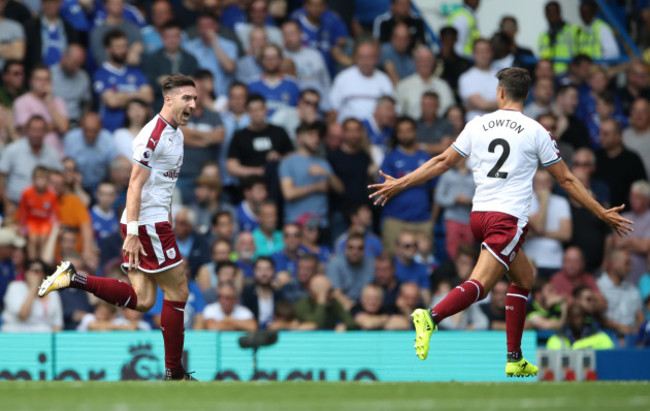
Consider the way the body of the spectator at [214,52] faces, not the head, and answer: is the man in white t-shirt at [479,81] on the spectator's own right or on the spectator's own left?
on the spectator's own left

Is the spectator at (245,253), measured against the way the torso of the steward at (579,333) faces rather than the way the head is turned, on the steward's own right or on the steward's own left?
on the steward's own right

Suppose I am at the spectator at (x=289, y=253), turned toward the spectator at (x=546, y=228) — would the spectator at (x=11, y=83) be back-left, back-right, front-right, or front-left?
back-left

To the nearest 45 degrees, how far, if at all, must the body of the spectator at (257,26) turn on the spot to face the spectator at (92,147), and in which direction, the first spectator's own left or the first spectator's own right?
approximately 45° to the first spectator's own right

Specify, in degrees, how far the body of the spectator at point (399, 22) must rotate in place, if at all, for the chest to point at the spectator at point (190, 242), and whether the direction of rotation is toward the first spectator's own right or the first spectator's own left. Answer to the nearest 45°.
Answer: approximately 45° to the first spectator's own right

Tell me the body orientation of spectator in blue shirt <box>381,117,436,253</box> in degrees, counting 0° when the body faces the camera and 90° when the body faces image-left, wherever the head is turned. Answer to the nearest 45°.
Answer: approximately 0°

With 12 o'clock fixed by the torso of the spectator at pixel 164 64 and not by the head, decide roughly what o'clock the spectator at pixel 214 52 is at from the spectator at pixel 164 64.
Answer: the spectator at pixel 214 52 is roughly at 8 o'clock from the spectator at pixel 164 64.

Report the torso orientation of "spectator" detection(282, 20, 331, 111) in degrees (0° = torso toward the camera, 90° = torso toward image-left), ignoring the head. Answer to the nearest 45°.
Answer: approximately 45°
